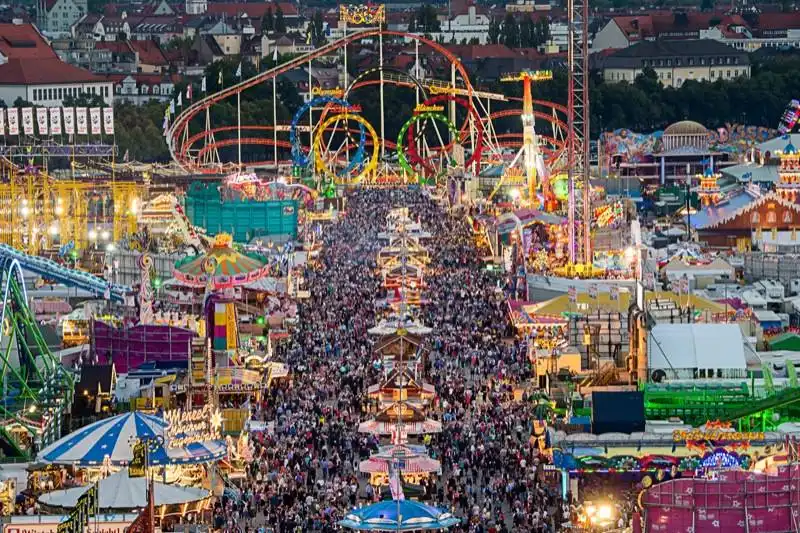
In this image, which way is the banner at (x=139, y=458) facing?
toward the camera

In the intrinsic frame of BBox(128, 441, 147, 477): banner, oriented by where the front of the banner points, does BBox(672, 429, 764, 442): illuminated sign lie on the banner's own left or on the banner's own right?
on the banner's own left

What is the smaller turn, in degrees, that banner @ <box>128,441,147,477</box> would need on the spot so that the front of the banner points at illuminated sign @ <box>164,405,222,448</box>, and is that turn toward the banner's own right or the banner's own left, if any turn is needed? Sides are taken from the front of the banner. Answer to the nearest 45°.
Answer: approximately 180°

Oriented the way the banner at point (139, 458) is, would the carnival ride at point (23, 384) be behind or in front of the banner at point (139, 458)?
behind

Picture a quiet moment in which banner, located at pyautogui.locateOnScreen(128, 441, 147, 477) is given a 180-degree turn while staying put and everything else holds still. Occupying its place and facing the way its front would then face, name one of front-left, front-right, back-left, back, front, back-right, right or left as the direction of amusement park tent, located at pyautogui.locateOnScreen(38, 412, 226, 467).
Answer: front
